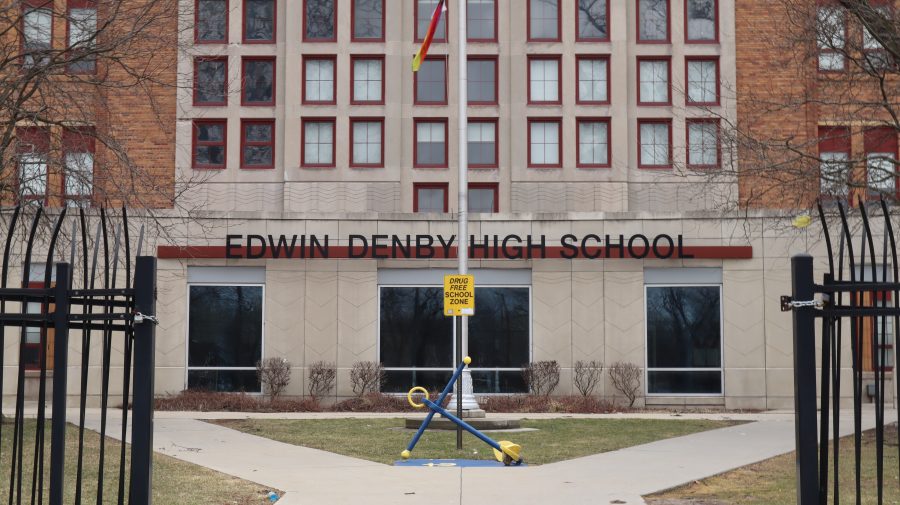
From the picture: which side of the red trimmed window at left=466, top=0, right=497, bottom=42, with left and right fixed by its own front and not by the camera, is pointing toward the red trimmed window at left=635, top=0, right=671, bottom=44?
left

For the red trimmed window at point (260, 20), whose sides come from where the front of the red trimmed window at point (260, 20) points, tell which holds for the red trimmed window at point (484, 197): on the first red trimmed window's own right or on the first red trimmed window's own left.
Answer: on the first red trimmed window's own left

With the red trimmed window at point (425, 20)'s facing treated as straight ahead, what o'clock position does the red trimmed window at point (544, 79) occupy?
the red trimmed window at point (544, 79) is roughly at 9 o'clock from the red trimmed window at point (425, 20).

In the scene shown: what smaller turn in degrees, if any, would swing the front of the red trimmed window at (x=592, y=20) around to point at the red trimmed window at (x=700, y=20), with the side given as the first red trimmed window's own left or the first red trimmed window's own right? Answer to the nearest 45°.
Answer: approximately 90° to the first red trimmed window's own left

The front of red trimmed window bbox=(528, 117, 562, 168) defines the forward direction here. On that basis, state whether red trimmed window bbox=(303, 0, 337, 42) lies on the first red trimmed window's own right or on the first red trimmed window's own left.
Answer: on the first red trimmed window's own right
